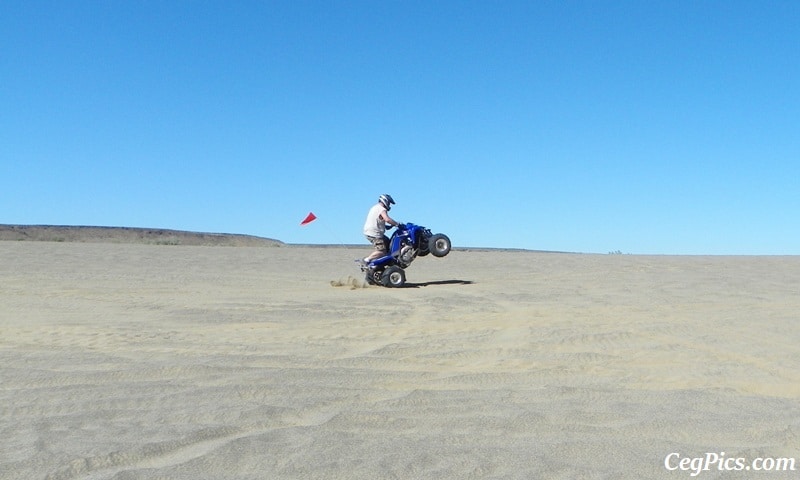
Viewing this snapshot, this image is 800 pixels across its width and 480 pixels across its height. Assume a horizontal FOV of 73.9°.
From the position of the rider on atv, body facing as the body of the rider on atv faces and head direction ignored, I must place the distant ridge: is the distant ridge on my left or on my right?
on my left

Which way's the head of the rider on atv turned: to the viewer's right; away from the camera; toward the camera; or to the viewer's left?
to the viewer's right

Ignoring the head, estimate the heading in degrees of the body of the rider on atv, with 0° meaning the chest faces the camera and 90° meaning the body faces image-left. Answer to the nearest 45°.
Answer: approximately 270°
